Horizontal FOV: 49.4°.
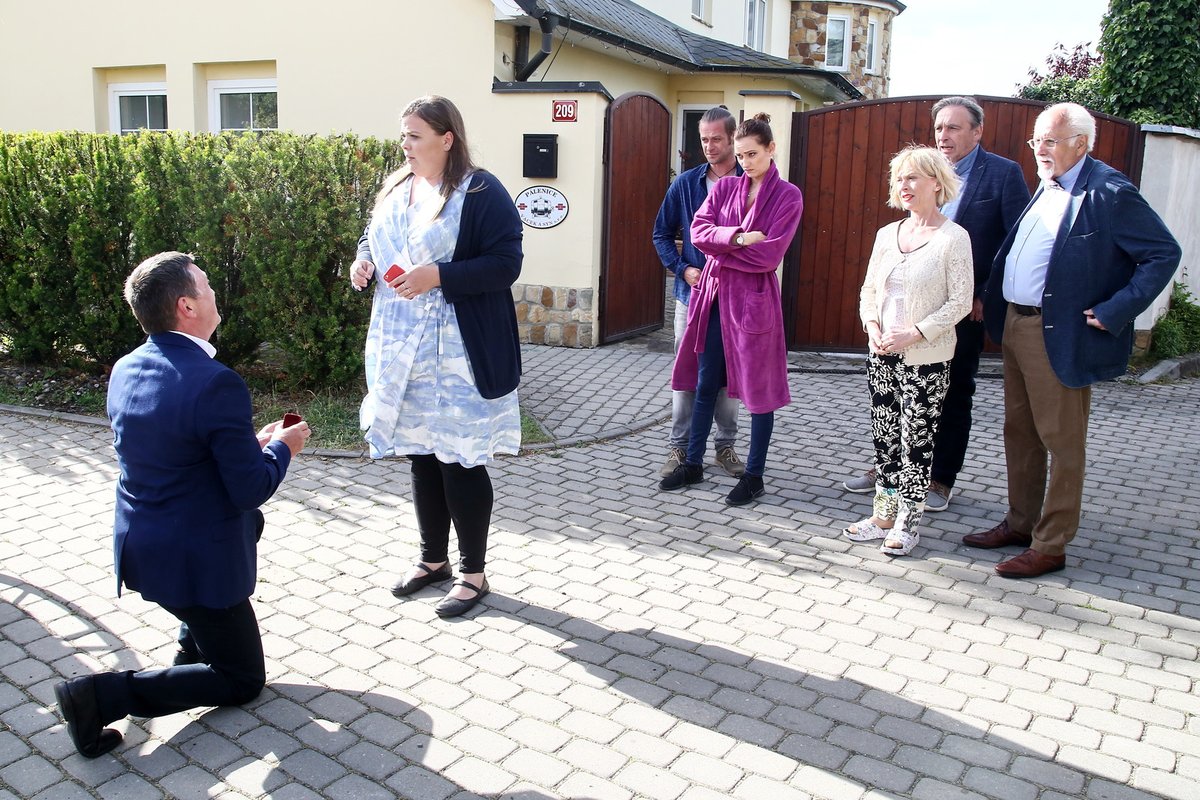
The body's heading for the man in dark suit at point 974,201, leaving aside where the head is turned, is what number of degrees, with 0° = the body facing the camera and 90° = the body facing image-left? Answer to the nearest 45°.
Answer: approximately 45°

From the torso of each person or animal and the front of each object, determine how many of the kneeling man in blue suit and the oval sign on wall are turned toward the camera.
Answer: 1

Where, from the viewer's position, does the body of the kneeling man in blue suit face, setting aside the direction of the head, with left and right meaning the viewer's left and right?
facing away from the viewer and to the right of the viewer

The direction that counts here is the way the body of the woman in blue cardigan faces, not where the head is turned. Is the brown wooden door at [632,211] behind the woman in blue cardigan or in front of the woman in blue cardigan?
behind

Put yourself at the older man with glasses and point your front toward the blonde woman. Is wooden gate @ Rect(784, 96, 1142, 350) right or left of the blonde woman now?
right

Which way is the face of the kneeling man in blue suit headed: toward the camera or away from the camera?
away from the camera

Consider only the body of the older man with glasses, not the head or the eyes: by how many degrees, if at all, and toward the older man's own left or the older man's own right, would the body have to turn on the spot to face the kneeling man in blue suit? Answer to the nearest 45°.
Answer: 0° — they already face them

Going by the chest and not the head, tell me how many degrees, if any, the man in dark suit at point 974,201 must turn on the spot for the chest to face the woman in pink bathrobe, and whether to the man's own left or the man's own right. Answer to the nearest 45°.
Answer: approximately 45° to the man's own right
